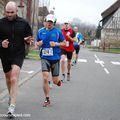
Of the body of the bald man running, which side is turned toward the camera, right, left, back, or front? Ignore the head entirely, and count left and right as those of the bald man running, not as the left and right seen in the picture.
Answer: front
